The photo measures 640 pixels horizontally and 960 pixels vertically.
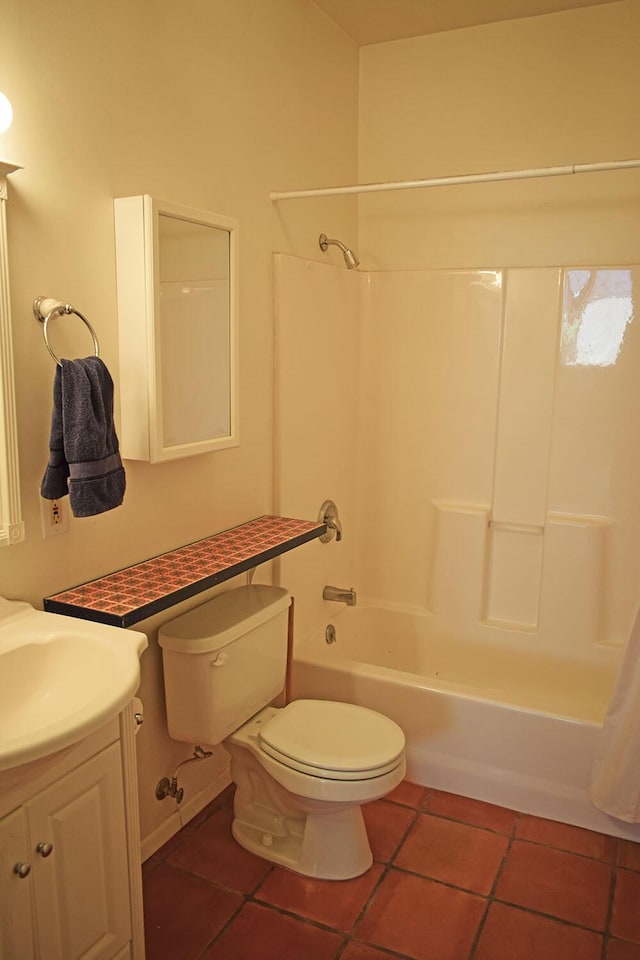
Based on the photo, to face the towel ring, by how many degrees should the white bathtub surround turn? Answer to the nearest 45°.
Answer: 0° — it already faces it

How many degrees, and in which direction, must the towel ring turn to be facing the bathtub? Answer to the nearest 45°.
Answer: approximately 45° to its left

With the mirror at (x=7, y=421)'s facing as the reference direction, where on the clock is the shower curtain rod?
The shower curtain rod is roughly at 10 o'clock from the mirror.
